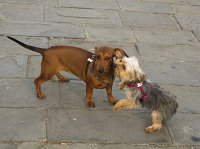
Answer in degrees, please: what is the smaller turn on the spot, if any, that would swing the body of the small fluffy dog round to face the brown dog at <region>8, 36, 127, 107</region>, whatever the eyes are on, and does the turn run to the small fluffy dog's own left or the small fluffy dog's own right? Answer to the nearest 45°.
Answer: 0° — it already faces it

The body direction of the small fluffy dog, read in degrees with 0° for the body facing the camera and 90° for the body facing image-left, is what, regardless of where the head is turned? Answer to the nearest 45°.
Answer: approximately 90°
